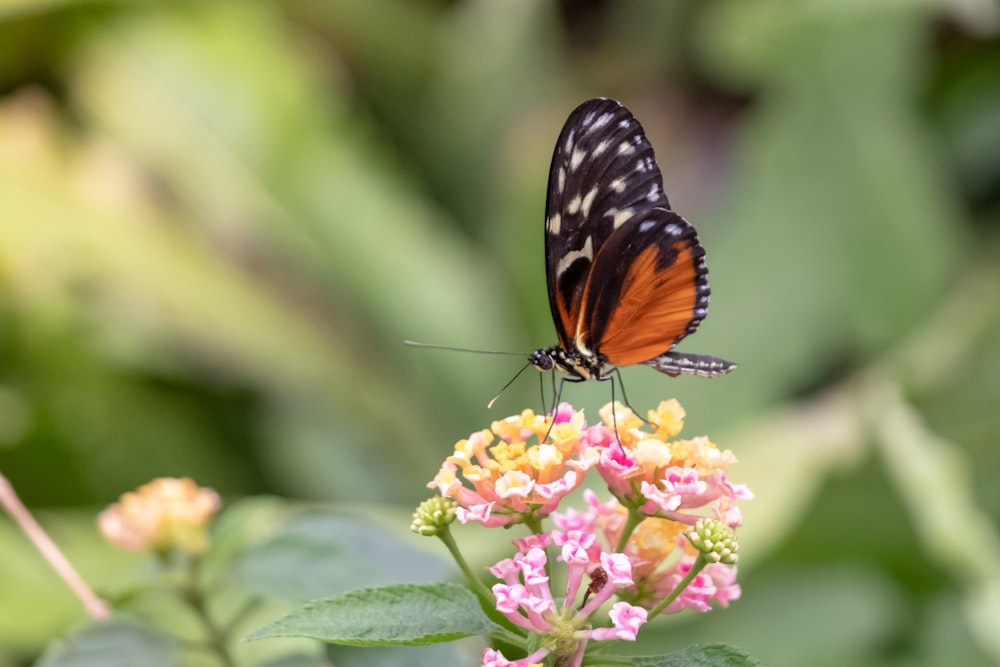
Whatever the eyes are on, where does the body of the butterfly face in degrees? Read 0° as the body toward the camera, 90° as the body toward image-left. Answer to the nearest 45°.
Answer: approximately 90°

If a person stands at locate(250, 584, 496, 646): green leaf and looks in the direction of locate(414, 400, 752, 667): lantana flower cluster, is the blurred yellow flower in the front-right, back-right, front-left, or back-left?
back-left
